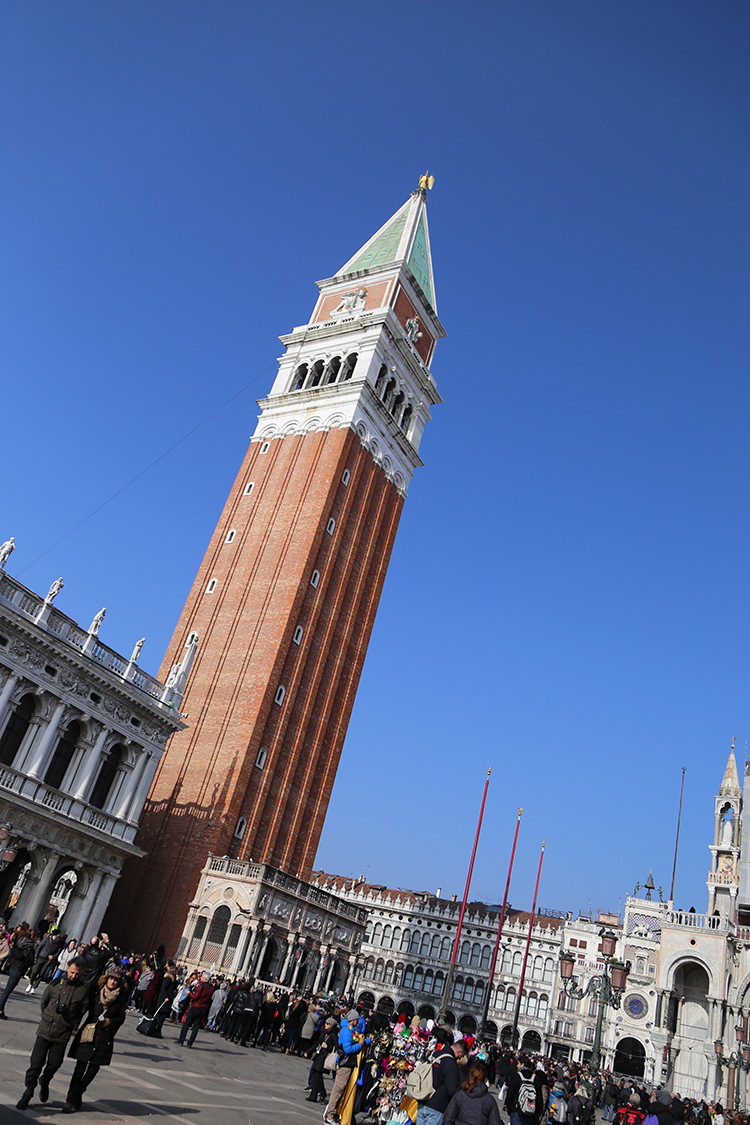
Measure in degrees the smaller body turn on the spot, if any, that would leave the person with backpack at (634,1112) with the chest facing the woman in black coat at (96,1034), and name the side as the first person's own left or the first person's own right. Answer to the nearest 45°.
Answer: approximately 135° to the first person's own left

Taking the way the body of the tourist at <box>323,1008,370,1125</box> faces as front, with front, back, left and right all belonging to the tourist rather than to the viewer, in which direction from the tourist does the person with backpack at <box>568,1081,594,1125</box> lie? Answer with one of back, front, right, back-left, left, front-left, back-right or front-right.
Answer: front-left

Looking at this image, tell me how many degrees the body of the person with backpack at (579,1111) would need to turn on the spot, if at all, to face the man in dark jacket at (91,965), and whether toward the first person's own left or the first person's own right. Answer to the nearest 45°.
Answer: approximately 135° to the first person's own left

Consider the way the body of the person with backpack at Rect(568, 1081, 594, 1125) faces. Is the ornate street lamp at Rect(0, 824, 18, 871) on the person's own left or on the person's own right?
on the person's own left

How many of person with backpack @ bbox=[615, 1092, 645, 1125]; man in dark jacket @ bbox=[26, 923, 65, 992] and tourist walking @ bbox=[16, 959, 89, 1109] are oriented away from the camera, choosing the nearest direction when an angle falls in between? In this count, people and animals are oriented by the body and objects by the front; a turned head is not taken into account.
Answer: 1

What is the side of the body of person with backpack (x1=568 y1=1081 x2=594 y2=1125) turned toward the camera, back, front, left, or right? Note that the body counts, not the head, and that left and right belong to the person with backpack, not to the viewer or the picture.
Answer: back

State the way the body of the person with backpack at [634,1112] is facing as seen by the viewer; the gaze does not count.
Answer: away from the camera

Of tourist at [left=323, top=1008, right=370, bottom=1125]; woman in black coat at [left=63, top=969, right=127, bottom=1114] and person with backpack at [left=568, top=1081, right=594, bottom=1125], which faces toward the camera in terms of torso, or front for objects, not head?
the woman in black coat
